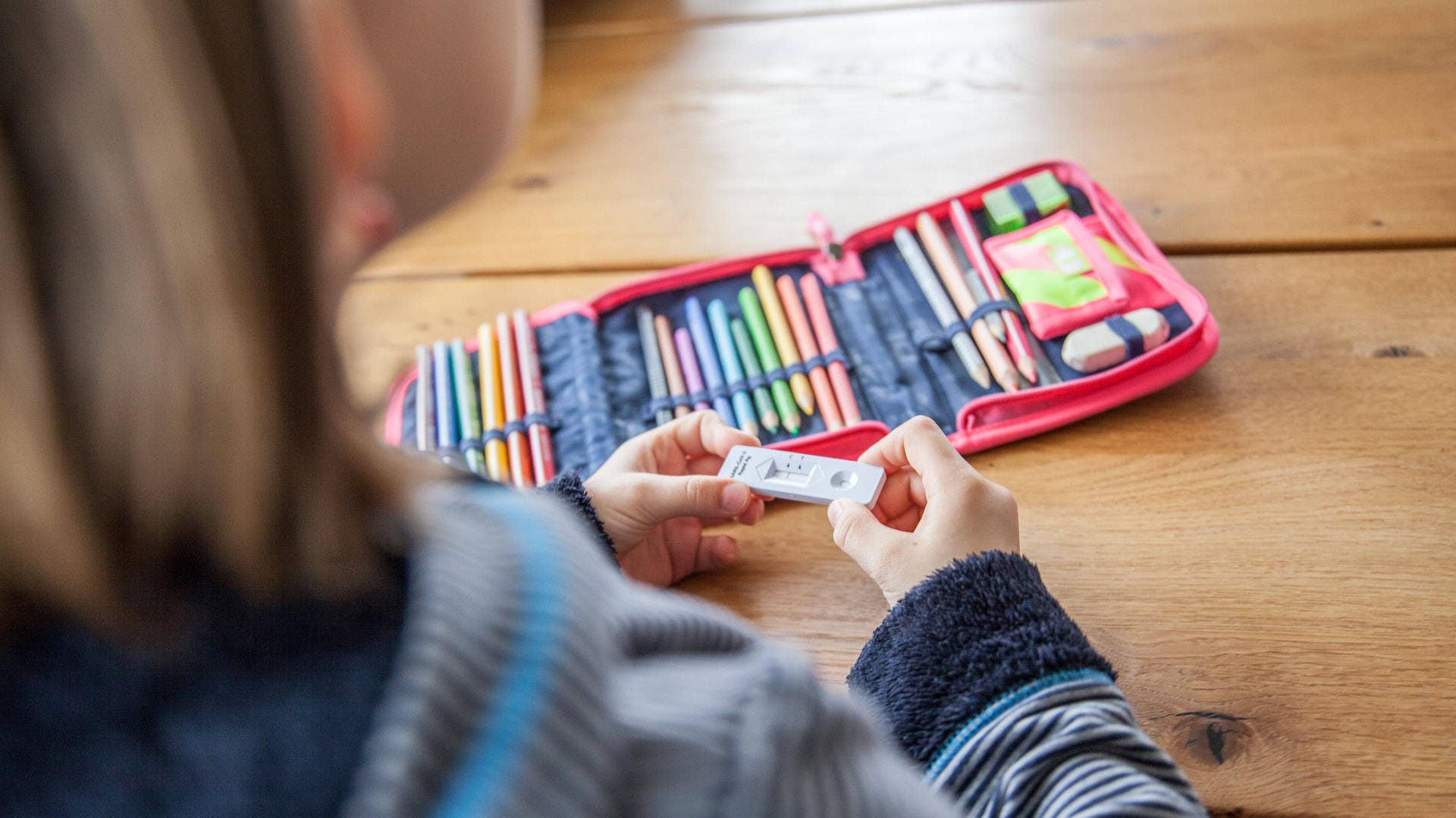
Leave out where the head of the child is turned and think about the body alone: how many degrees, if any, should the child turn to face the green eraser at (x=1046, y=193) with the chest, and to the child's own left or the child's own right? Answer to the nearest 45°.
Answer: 0° — they already face it

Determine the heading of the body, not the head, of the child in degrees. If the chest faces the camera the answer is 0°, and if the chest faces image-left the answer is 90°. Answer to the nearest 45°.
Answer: approximately 225°

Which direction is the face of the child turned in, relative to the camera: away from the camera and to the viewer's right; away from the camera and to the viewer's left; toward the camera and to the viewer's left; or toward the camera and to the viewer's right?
away from the camera and to the viewer's right
